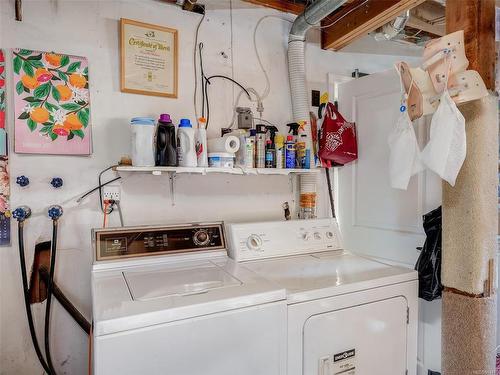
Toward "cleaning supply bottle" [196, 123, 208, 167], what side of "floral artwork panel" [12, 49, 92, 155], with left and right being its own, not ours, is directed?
left

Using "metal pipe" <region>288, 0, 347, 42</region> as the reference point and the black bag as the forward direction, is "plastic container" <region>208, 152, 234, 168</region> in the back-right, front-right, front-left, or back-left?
back-right

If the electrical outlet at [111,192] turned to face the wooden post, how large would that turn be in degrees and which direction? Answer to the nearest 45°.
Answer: approximately 45° to its left

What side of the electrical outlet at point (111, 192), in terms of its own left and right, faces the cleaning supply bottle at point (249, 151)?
left

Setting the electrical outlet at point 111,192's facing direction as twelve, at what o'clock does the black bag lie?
The black bag is roughly at 10 o'clock from the electrical outlet.

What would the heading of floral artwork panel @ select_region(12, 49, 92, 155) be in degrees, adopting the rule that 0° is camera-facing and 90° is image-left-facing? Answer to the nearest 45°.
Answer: approximately 0°
